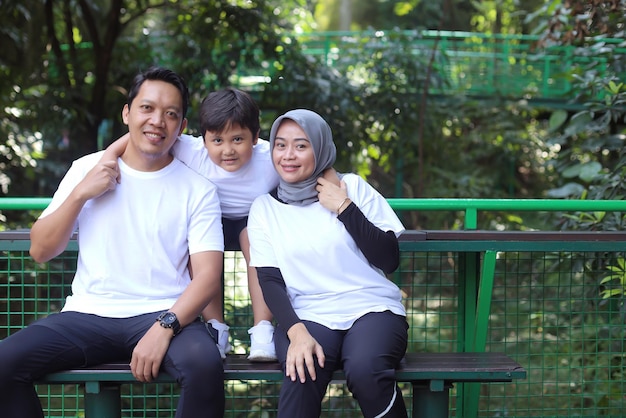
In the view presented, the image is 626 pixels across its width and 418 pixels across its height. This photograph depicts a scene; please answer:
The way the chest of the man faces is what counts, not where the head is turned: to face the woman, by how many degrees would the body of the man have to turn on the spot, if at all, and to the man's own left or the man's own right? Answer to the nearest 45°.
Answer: approximately 90° to the man's own left

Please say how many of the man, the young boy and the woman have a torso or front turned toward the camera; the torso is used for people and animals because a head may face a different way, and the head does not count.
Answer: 3

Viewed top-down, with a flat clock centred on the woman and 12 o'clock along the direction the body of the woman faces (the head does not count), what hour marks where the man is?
The man is roughly at 3 o'clock from the woman.

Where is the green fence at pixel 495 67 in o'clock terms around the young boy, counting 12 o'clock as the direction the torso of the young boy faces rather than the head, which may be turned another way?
The green fence is roughly at 7 o'clock from the young boy.

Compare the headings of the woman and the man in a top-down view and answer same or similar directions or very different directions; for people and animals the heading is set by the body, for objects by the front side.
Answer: same or similar directions

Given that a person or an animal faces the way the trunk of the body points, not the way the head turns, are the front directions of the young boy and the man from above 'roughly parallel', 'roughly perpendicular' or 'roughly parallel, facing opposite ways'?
roughly parallel

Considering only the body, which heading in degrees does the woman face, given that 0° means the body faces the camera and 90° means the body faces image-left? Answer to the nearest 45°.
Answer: approximately 0°

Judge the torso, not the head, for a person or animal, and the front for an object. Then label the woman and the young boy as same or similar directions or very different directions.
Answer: same or similar directions

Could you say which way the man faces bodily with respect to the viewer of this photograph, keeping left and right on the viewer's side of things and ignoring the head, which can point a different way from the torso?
facing the viewer

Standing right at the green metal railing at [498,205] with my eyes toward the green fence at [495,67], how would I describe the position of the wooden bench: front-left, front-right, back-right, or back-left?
back-left

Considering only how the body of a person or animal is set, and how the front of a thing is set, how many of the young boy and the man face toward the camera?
2
